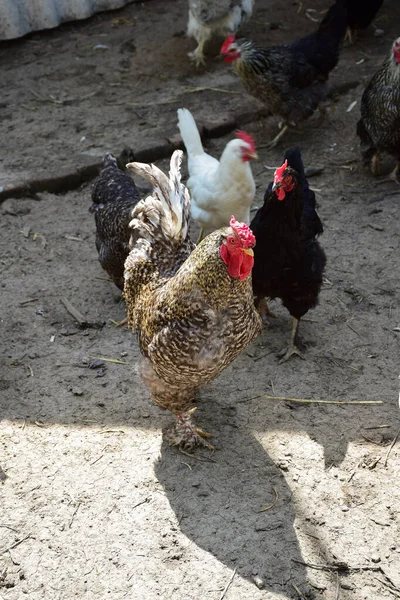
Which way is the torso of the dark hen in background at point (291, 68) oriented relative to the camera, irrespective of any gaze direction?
to the viewer's left

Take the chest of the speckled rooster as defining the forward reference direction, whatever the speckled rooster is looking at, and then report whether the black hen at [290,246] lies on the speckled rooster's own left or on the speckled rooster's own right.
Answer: on the speckled rooster's own left

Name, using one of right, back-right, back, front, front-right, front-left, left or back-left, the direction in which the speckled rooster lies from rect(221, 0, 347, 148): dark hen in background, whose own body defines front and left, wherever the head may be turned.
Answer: left

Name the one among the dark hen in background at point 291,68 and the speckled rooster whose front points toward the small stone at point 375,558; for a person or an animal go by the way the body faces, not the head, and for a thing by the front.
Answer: the speckled rooster

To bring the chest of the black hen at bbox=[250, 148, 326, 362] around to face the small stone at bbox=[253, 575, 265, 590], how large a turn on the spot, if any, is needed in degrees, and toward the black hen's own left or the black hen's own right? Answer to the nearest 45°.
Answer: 0° — it already faces it

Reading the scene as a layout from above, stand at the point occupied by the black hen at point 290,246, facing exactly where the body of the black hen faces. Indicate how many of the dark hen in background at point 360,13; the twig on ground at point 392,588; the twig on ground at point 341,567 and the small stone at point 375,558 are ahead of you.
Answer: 3

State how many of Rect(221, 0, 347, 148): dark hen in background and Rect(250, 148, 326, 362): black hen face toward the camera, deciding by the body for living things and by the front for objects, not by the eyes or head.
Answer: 1

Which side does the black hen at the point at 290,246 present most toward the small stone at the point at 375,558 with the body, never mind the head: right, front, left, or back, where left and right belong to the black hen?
front

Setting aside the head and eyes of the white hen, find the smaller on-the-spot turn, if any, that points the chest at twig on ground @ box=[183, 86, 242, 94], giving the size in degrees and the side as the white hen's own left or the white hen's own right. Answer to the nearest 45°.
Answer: approximately 135° to the white hen's own left

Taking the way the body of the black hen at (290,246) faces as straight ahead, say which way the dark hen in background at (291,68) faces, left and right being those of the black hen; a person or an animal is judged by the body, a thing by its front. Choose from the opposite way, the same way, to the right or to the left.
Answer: to the right

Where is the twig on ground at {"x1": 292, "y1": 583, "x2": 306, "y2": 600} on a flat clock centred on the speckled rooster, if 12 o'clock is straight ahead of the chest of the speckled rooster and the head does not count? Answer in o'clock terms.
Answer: The twig on ground is roughly at 1 o'clock from the speckled rooster.

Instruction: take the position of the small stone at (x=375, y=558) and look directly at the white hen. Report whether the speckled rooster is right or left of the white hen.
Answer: left

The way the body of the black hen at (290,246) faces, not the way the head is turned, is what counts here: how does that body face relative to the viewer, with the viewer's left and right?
facing the viewer

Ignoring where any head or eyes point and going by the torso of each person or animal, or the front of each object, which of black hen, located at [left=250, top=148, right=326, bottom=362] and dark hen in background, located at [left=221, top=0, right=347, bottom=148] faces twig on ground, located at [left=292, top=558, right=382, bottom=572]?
the black hen

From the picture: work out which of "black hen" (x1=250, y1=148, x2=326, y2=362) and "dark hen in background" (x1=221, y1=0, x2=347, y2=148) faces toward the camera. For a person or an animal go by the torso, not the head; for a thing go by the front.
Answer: the black hen

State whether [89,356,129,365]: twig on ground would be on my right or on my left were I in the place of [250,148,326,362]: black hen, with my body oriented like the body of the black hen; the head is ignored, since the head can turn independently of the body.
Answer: on my right
